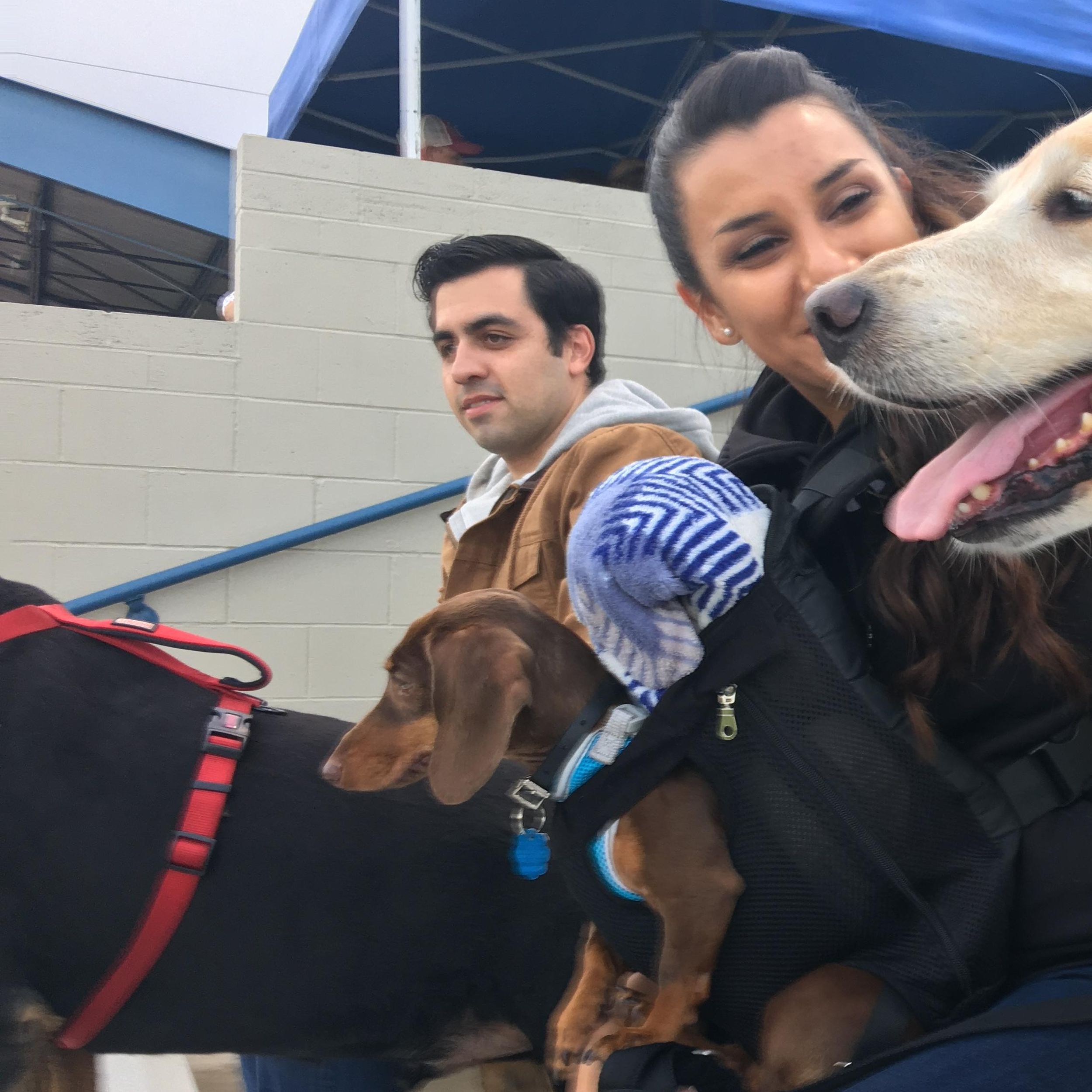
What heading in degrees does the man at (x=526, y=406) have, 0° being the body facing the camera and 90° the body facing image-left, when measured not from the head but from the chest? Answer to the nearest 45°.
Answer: approximately 45°

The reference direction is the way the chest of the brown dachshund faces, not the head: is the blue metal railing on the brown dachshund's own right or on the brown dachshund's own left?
on the brown dachshund's own right

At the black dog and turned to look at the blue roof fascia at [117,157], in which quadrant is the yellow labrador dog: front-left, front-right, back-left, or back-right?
back-right

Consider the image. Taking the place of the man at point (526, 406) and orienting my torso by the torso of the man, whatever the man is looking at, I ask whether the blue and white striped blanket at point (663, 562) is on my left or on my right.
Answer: on my left

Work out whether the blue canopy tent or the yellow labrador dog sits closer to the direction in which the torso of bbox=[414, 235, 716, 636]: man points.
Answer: the yellow labrador dog

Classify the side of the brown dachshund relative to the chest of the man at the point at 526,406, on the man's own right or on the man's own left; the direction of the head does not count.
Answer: on the man's own left

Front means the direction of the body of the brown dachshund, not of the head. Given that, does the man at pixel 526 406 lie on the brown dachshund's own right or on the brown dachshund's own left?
on the brown dachshund's own right
